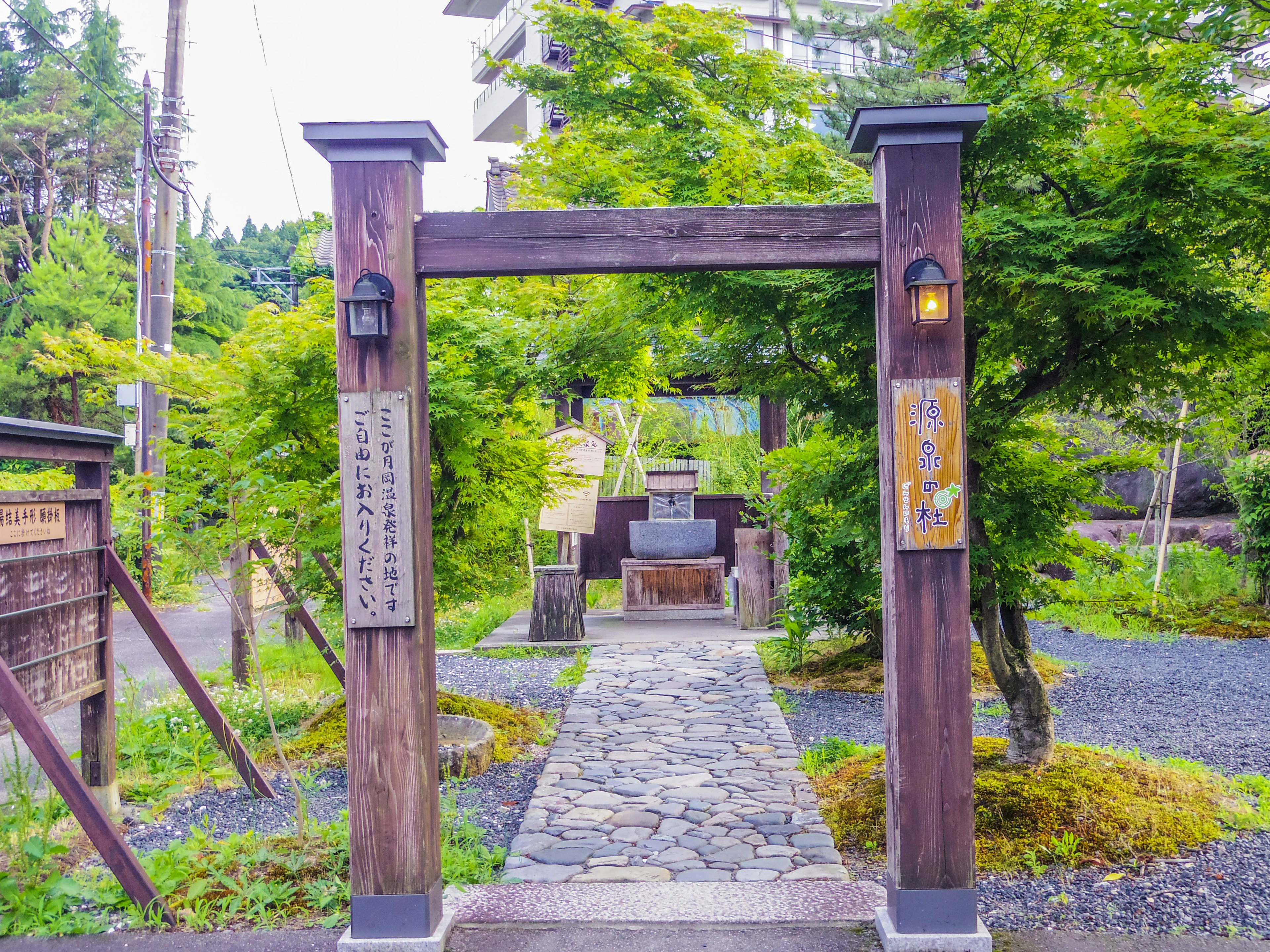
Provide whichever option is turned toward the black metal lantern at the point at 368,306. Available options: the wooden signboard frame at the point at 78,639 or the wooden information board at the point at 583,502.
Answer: the wooden information board

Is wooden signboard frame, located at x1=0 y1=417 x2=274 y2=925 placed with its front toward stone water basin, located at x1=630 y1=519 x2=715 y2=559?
no

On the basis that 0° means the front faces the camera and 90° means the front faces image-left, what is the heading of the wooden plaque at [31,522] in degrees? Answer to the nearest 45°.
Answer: approximately 315°

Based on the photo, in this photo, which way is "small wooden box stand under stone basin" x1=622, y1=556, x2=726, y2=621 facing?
toward the camera

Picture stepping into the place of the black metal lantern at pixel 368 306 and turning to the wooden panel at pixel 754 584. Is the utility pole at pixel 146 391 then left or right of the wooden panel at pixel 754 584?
left

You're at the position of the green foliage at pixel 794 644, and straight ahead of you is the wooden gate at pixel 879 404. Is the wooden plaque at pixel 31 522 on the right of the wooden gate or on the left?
right

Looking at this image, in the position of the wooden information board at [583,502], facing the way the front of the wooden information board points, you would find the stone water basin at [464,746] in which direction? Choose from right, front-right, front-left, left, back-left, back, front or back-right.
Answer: front

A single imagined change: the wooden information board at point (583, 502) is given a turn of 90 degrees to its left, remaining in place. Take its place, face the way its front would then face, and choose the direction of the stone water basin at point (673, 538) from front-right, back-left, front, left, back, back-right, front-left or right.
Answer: front-left

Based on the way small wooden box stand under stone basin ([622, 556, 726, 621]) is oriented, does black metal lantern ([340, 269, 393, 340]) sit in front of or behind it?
in front
